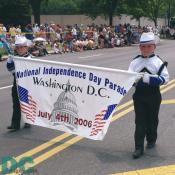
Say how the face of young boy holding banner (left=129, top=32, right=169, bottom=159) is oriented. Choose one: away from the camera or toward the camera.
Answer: toward the camera

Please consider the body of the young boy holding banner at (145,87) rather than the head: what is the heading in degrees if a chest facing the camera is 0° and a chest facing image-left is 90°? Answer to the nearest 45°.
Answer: approximately 45°
